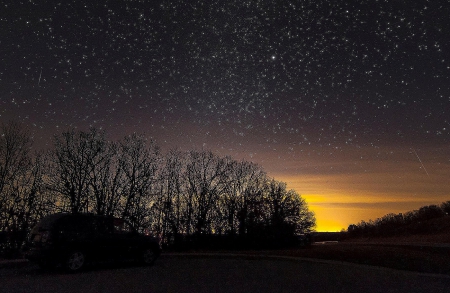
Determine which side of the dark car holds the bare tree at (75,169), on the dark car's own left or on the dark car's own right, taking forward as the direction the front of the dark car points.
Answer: on the dark car's own left

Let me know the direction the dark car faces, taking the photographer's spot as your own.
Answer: facing away from the viewer and to the right of the viewer
